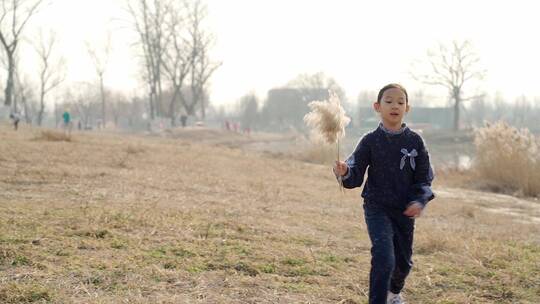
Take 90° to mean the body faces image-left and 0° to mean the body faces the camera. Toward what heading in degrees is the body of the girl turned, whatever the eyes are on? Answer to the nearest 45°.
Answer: approximately 0°

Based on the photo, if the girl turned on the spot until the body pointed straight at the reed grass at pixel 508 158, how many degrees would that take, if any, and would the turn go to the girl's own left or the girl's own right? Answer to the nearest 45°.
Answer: approximately 180°
